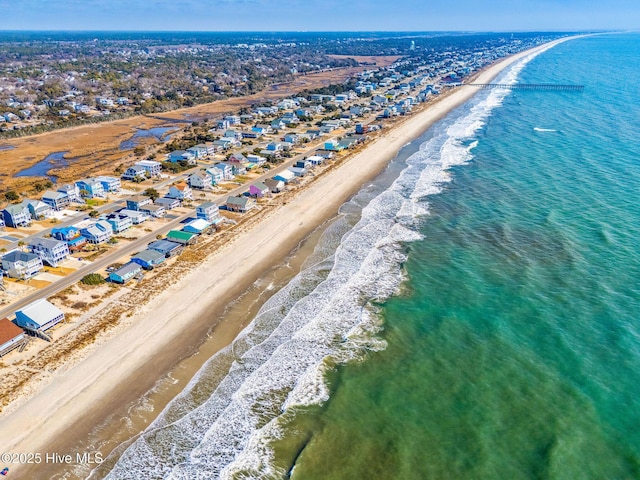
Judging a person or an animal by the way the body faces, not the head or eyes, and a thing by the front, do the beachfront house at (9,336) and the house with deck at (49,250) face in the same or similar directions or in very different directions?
same or similar directions

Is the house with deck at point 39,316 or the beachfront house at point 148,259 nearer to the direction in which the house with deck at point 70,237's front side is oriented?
the beachfront house

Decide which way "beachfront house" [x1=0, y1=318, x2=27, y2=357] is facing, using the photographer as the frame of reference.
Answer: facing the viewer and to the right of the viewer

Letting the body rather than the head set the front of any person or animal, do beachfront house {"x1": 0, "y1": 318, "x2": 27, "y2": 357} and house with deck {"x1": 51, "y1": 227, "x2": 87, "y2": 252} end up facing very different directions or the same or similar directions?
same or similar directions

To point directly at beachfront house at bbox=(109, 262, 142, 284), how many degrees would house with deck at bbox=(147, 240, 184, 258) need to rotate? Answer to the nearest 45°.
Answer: approximately 90° to its right

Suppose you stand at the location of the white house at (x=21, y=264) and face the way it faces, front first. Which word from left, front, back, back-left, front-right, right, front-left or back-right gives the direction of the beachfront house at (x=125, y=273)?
front

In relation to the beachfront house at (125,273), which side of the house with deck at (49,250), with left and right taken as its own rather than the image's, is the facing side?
front

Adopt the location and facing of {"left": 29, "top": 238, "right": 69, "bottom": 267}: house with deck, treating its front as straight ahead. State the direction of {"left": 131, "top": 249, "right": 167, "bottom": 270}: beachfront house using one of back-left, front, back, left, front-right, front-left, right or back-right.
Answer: front

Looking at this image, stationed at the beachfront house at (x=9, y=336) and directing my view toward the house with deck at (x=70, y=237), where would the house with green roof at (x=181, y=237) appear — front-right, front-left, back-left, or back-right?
front-right

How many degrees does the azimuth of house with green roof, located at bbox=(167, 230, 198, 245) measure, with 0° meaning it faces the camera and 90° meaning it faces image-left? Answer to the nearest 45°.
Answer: approximately 315°

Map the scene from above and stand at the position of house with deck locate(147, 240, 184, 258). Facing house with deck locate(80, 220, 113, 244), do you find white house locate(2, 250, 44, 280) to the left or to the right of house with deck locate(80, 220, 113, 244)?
left

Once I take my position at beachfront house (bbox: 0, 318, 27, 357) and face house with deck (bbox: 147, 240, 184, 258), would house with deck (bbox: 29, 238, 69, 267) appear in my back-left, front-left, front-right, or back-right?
front-left

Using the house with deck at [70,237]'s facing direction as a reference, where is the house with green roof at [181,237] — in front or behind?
in front

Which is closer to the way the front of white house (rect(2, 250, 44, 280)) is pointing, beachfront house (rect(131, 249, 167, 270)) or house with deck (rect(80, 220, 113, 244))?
the beachfront house
